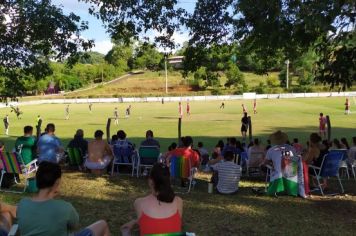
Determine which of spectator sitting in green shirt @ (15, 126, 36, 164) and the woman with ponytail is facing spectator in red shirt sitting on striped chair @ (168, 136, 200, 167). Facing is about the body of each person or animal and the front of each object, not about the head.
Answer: the woman with ponytail

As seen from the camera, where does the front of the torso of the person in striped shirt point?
away from the camera

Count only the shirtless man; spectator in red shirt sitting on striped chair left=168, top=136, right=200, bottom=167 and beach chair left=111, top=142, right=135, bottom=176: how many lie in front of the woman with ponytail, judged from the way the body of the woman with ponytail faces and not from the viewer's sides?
3

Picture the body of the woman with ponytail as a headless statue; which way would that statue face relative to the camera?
away from the camera

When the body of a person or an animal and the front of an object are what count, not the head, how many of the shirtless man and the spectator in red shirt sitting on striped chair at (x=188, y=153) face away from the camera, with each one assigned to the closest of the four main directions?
2

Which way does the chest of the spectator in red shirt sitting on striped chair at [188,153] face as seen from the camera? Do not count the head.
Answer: away from the camera

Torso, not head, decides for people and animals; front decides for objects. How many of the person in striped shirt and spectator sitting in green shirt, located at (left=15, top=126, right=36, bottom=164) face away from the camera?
2

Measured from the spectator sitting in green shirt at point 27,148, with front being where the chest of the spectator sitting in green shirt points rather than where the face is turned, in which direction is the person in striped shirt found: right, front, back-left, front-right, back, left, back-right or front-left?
back-right

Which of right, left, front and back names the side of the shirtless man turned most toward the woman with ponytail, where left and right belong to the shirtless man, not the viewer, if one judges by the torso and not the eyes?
back
